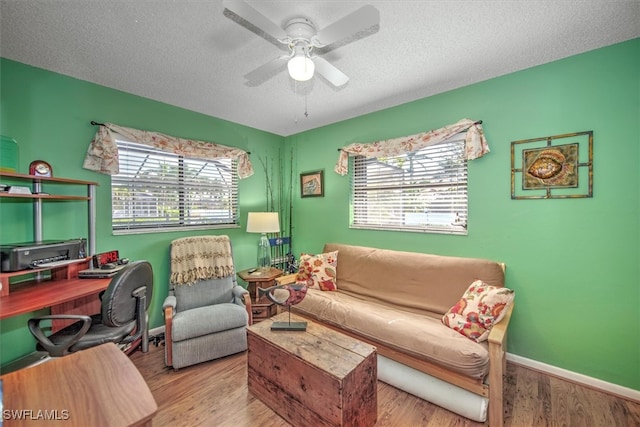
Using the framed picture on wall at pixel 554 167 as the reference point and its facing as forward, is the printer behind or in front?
in front

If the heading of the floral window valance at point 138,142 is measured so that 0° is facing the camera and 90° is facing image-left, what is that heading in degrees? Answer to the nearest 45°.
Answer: approximately 315°

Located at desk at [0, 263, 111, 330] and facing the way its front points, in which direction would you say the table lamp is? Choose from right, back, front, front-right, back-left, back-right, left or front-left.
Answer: front-left

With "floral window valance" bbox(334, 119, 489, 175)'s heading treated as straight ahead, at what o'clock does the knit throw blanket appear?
The knit throw blanket is roughly at 1 o'clock from the floral window valance.

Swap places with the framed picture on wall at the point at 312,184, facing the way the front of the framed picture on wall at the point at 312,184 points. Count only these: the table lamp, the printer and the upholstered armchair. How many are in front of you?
3

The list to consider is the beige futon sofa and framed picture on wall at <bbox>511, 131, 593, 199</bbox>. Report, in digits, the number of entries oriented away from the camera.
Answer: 0

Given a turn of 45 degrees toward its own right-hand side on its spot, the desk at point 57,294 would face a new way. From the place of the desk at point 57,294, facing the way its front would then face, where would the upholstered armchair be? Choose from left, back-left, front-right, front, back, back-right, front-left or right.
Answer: left

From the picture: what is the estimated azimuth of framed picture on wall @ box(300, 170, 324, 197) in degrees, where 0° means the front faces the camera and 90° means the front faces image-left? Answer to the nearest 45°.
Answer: approximately 45°
